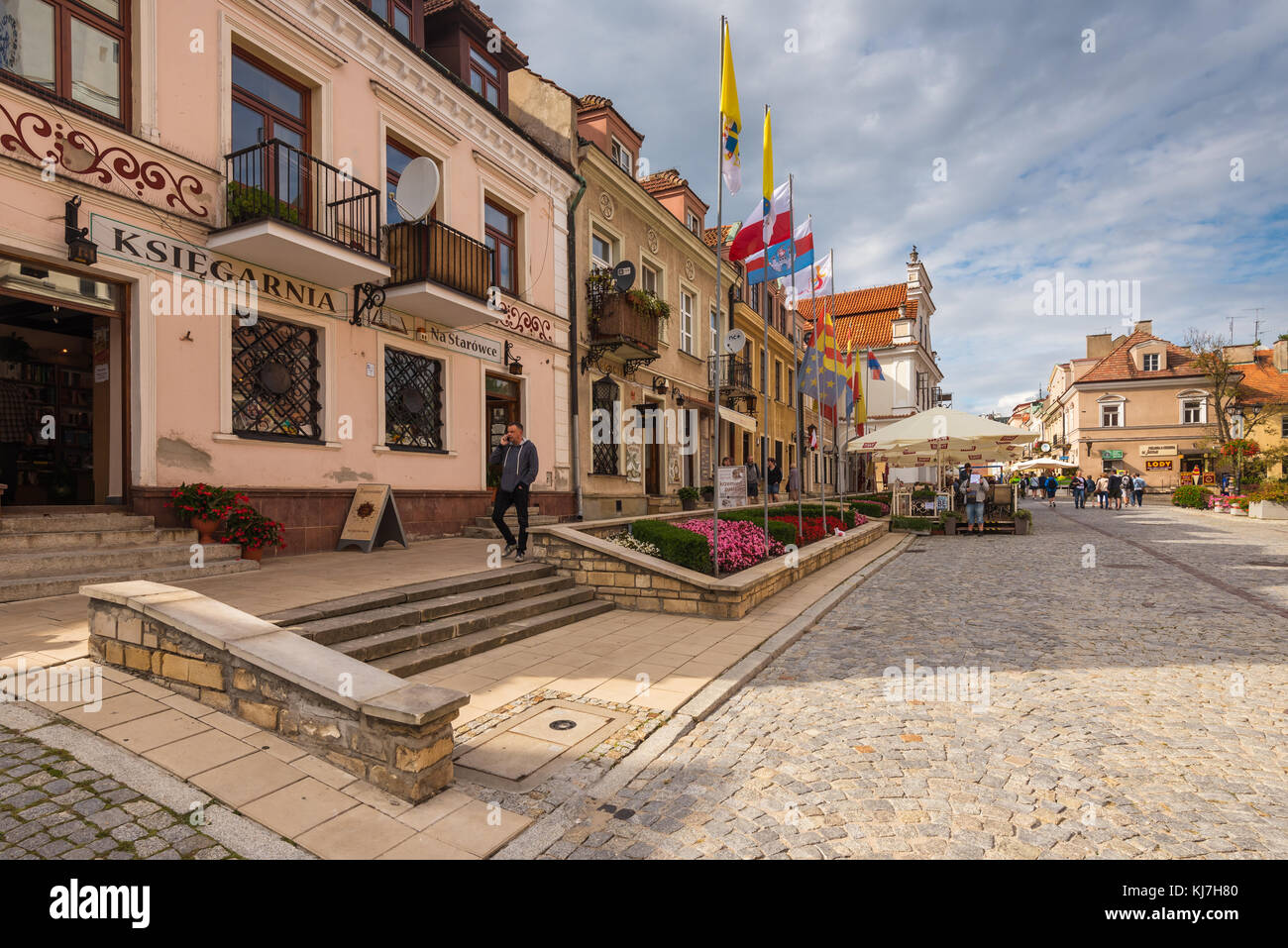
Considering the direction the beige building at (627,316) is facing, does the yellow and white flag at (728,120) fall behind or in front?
in front

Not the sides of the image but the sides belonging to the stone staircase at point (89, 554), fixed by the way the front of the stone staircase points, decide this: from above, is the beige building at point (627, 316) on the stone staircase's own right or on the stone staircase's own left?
on the stone staircase's own left

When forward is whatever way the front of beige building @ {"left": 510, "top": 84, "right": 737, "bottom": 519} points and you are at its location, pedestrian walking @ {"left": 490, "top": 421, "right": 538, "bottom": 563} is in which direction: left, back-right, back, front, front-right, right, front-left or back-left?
front-right

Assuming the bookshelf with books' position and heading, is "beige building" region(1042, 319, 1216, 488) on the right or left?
on its left

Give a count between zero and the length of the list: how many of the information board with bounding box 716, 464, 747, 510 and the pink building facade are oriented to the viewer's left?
0

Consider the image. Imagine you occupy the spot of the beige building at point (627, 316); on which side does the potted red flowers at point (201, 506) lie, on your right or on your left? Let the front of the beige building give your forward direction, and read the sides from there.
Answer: on your right

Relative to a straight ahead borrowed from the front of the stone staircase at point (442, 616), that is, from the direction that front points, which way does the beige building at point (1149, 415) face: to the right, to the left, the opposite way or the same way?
to the right

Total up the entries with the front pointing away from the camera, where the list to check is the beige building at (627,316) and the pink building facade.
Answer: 0

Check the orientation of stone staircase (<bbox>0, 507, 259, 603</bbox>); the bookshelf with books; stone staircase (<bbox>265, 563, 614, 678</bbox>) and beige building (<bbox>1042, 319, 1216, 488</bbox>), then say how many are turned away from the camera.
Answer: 0

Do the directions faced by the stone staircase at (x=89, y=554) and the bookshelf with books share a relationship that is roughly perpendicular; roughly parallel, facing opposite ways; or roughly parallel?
roughly parallel

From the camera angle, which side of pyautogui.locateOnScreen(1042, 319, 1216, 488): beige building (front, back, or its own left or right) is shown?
front

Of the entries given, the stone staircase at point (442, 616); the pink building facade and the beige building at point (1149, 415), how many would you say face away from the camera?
0

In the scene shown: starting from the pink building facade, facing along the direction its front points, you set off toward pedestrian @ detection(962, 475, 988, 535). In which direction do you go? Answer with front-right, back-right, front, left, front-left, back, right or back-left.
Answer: front-left

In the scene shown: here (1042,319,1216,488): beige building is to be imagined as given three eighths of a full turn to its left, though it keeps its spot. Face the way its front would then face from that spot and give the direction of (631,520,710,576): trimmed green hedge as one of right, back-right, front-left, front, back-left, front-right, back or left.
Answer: back-right

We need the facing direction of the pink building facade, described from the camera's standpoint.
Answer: facing the viewer and to the right of the viewer

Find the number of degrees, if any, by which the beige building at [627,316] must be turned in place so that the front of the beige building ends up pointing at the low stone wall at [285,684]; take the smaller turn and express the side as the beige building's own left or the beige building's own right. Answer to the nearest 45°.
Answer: approximately 45° to the beige building's own right

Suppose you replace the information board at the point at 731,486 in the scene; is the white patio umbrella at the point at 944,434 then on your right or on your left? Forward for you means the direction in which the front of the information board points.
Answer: on your left

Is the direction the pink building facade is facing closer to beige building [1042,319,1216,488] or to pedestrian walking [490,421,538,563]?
the pedestrian walking
